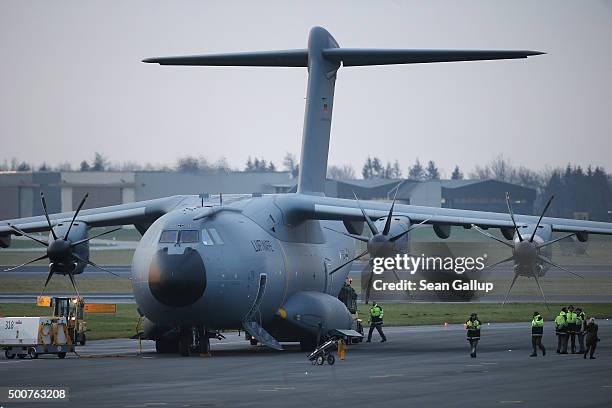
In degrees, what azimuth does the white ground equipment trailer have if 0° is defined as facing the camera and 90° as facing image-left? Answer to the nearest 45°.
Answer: approximately 270°

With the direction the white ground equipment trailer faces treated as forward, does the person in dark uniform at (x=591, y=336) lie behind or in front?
in front

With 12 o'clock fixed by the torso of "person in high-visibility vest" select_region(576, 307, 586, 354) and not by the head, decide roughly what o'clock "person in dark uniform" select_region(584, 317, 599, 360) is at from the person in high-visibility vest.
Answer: The person in dark uniform is roughly at 9 o'clock from the person in high-visibility vest.

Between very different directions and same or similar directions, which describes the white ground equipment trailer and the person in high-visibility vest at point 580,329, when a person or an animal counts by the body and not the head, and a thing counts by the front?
very different directions

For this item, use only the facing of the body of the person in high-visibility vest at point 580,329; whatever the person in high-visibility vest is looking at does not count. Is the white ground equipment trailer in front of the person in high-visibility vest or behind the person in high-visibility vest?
in front

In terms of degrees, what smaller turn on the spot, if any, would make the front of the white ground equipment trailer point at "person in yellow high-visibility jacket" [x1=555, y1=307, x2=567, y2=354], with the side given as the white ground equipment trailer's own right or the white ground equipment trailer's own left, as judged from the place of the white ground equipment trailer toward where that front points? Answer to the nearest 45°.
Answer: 0° — it already faces them
